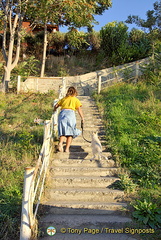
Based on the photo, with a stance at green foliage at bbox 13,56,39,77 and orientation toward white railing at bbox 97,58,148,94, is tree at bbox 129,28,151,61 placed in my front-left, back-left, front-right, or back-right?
front-left

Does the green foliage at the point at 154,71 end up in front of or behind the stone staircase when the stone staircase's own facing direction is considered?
behind

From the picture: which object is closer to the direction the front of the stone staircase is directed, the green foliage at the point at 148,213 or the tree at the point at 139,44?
the green foliage

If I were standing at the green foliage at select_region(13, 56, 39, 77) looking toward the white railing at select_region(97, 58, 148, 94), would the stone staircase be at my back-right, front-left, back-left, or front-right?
front-right

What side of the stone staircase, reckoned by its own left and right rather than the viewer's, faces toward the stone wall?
back

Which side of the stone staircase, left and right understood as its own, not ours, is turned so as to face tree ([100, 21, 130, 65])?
back

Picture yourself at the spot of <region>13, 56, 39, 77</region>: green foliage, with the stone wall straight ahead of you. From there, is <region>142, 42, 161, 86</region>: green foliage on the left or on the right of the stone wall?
left

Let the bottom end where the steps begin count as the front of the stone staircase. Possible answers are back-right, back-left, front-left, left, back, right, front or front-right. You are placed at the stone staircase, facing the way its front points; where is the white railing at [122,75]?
back

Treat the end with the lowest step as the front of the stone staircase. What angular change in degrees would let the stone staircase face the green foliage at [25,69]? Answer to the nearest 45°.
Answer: approximately 180°

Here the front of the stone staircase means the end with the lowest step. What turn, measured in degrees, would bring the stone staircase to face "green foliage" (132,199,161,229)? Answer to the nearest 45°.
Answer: approximately 45° to its left

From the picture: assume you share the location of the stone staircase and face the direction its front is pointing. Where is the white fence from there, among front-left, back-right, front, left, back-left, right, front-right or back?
back

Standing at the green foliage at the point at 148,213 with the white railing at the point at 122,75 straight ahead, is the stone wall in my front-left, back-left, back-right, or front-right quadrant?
front-left

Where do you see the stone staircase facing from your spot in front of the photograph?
facing the viewer
